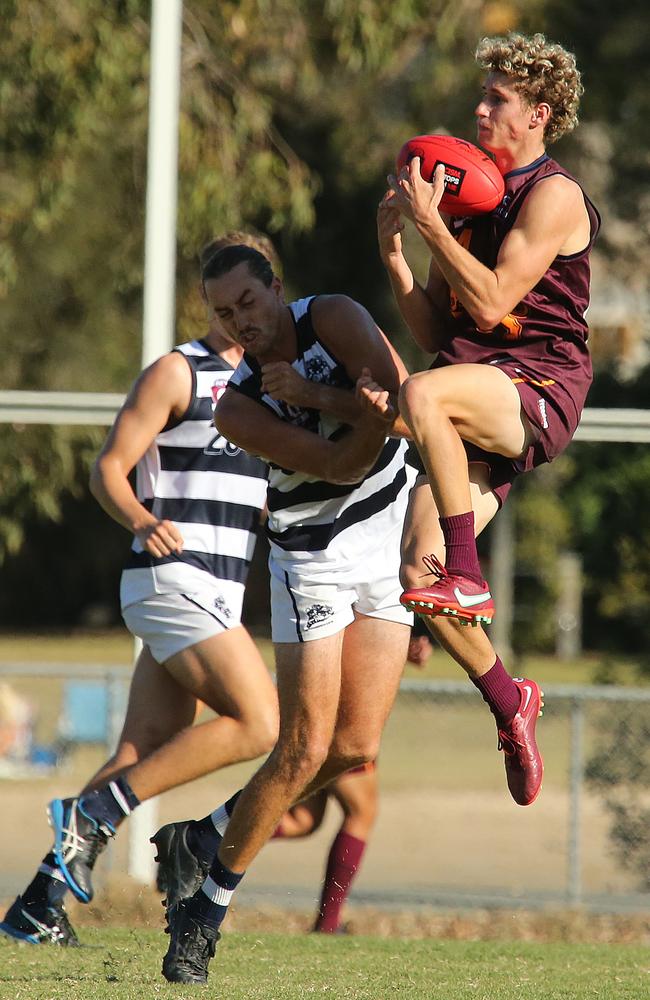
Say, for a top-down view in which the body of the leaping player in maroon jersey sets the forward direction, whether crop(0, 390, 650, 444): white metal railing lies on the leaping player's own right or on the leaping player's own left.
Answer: on the leaping player's own right

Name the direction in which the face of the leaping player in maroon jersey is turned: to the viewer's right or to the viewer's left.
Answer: to the viewer's left

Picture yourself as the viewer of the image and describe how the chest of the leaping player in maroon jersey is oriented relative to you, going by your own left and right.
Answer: facing the viewer and to the left of the viewer

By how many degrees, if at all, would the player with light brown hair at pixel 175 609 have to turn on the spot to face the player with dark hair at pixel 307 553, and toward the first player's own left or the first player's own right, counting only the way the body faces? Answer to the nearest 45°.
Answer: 0° — they already face them
